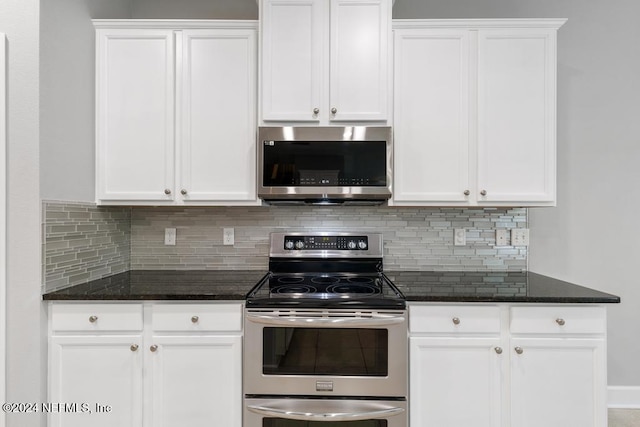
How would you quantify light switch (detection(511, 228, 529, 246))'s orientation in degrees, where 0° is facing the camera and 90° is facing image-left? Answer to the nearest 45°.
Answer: approximately 0°

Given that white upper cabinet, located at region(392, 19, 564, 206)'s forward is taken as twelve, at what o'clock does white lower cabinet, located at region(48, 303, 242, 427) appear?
The white lower cabinet is roughly at 2 o'clock from the white upper cabinet.

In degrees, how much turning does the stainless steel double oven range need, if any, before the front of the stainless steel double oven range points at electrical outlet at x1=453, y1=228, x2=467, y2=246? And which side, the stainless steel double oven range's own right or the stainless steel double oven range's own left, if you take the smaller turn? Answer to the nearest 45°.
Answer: approximately 135° to the stainless steel double oven range's own left
